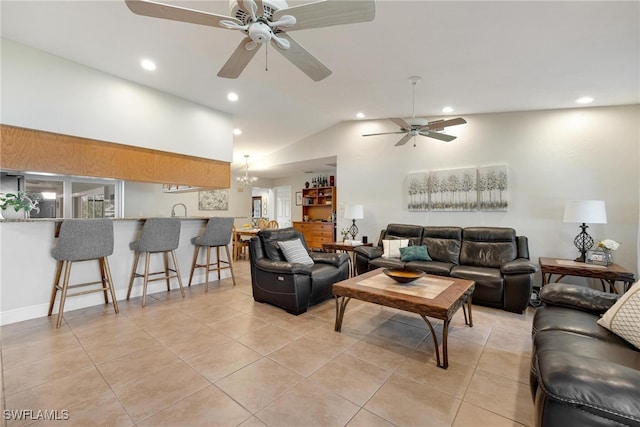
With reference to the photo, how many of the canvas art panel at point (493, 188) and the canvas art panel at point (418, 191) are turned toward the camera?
2

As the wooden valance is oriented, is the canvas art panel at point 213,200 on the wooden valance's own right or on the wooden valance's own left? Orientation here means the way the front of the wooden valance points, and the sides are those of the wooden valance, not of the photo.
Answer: on the wooden valance's own left

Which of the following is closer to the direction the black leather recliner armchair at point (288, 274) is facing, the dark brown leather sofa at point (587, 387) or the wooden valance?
the dark brown leather sofa

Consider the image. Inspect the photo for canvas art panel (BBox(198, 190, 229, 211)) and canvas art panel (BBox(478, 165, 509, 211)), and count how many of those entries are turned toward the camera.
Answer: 2

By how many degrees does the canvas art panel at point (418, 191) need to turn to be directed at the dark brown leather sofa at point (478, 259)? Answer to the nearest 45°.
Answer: approximately 45° to its left

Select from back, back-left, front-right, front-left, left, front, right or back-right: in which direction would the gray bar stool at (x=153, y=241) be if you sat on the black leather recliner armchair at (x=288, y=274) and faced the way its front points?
back-right

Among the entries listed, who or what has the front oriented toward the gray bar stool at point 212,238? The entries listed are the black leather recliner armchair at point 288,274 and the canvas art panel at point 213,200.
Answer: the canvas art panel

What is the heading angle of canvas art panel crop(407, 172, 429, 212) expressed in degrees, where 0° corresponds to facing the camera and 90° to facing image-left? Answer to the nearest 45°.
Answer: approximately 0°
